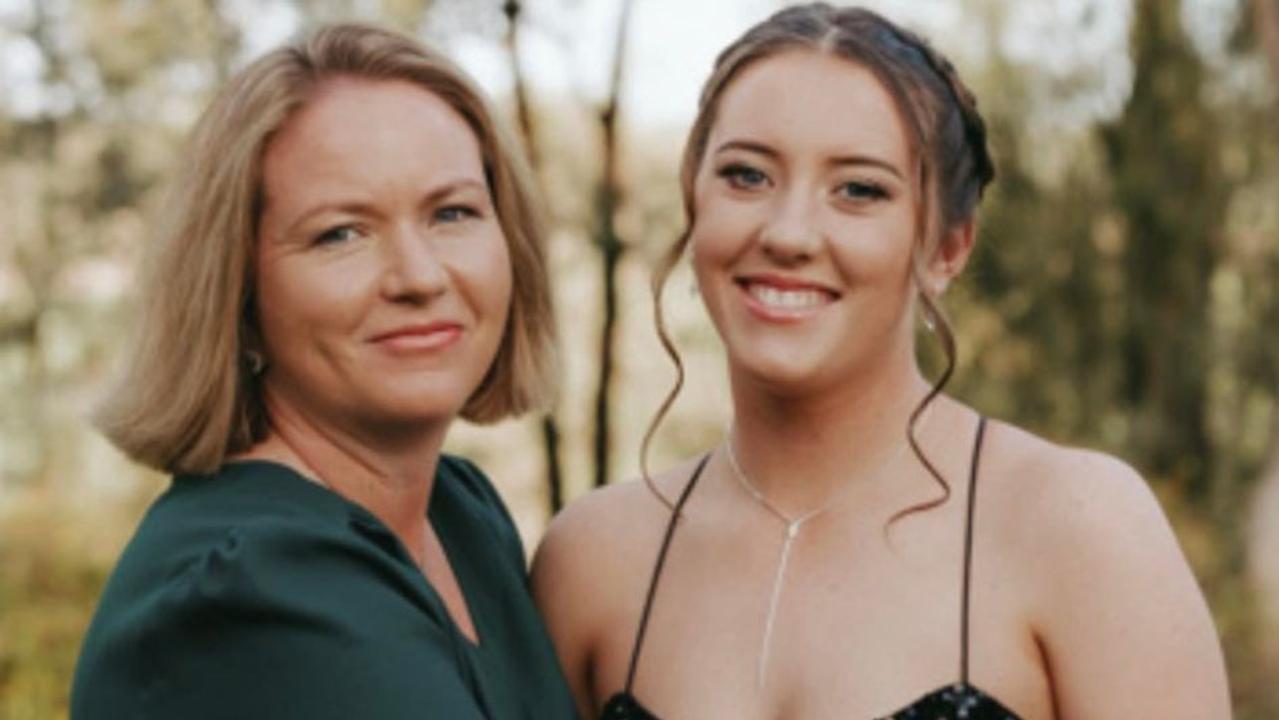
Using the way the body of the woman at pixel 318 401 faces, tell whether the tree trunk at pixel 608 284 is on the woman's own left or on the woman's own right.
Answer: on the woman's own left

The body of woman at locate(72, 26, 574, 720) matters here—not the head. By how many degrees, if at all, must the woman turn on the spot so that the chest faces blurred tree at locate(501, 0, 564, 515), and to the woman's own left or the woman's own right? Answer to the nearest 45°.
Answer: approximately 135° to the woman's own left

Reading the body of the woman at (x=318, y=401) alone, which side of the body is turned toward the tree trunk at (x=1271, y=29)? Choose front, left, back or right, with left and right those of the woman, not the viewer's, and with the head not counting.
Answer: left

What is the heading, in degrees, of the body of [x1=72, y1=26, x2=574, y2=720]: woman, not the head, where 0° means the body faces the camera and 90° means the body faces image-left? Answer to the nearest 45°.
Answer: approximately 315°
